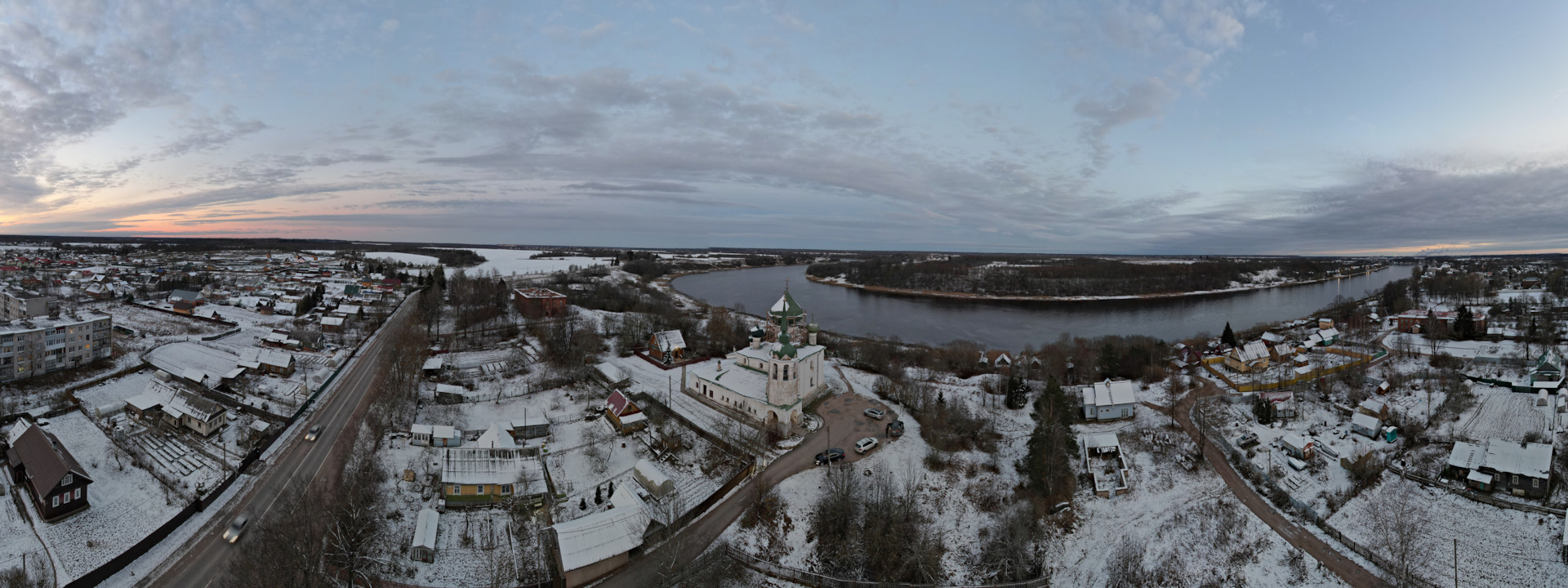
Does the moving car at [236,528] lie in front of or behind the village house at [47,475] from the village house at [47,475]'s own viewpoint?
in front

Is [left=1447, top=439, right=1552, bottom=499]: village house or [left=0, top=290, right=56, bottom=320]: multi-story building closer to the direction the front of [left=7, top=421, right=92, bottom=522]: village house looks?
the village house

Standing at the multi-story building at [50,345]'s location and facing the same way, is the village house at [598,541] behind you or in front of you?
in front

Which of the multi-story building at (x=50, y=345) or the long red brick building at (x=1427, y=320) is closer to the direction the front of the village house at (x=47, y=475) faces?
the long red brick building

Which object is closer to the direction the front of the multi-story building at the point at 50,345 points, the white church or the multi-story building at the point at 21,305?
the white church

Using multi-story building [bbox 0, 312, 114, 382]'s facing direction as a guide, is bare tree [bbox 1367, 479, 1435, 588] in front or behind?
in front

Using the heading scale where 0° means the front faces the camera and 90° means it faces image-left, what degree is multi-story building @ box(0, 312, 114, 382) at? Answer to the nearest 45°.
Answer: approximately 315°

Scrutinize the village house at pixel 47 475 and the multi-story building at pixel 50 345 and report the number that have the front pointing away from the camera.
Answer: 0

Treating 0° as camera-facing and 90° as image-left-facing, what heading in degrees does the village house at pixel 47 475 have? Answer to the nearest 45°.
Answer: approximately 315°
